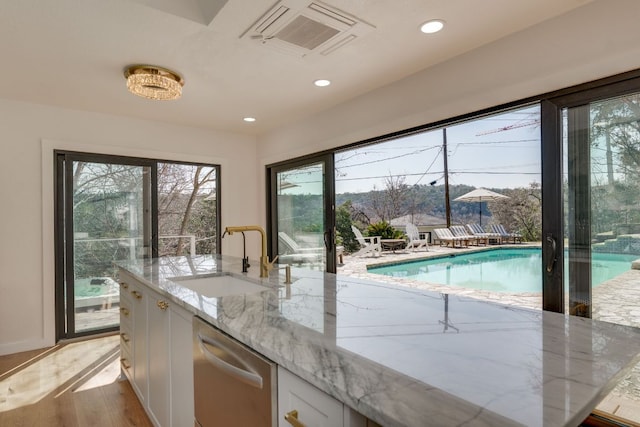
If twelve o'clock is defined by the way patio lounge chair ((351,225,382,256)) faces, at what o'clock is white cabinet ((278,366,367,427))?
The white cabinet is roughly at 3 o'clock from the patio lounge chair.

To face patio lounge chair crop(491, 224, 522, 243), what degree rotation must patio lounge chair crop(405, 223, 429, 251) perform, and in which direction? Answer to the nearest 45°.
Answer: approximately 45° to its left

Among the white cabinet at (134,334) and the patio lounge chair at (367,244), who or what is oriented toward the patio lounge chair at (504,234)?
the patio lounge chair at (367,244)

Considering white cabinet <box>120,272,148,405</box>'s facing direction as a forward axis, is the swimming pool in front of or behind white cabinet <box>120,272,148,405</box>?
behind

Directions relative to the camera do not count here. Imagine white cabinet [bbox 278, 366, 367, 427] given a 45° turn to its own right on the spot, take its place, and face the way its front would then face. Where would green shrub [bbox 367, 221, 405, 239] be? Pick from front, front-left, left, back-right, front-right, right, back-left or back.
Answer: right

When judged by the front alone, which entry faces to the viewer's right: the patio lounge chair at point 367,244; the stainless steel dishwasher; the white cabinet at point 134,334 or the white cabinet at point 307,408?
the patio lounge chair

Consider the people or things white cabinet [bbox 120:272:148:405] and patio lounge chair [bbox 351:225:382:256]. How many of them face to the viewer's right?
1

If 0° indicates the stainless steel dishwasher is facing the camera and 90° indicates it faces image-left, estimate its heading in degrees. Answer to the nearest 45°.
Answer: approximately 45°

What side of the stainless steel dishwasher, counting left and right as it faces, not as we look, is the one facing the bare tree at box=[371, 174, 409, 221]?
back
